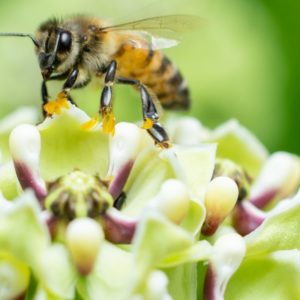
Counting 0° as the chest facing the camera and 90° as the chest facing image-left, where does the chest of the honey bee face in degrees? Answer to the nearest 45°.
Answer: approximately 90°
